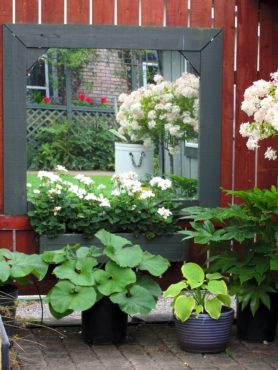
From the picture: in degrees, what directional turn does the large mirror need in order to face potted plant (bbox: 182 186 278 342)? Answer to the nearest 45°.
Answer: approximately 45° to its left

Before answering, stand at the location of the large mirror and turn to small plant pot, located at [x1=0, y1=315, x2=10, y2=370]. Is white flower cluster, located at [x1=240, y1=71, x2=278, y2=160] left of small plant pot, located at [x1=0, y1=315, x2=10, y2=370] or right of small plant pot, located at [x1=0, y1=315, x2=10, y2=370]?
left

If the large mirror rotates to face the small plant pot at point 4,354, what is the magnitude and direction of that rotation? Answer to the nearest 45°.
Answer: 0° — it already faces it

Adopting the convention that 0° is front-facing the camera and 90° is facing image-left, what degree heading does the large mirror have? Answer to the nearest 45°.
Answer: approximately 0°

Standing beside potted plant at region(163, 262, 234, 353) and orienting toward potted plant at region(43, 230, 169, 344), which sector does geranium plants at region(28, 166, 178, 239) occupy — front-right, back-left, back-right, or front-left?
front-right

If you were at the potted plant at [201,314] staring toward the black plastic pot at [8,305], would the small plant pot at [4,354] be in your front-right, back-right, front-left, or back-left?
front-left

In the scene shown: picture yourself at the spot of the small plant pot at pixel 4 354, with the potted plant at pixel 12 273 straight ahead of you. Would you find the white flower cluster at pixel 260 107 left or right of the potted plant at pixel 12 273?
right
